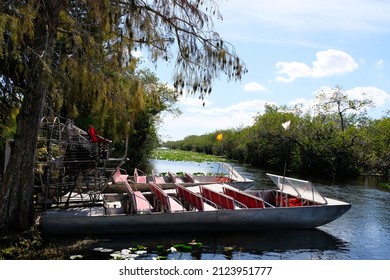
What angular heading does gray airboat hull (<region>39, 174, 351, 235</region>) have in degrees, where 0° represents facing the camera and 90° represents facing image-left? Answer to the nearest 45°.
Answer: approximately 270°

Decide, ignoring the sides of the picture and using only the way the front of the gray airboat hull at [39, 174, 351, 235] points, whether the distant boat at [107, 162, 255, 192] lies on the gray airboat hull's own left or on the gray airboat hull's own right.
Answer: on the gray airboat hull's own left

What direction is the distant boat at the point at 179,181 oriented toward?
to the viewer's right

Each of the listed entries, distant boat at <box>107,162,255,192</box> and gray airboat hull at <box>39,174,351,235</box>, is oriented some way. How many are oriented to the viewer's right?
2

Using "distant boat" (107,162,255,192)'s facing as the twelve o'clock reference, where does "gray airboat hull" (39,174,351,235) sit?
The gray airboat hull is roughly at 3 o'clock from the distant boat.
